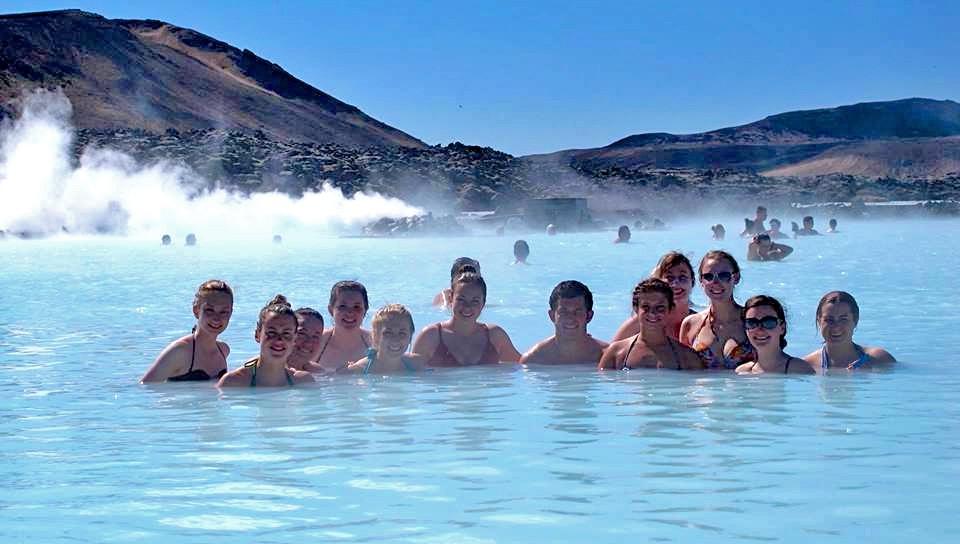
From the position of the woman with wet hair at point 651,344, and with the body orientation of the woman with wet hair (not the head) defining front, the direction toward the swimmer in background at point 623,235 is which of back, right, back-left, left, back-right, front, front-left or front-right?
back

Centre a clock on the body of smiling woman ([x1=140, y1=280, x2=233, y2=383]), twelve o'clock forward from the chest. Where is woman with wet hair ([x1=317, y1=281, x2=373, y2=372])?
The woman with wet hair is roughly at 10 o'clock from the smiling woman.

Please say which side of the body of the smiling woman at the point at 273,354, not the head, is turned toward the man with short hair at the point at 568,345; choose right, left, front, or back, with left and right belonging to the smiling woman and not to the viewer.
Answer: left

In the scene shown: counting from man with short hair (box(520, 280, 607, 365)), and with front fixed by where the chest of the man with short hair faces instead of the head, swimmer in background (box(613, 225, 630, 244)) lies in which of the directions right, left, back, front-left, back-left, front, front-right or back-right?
back

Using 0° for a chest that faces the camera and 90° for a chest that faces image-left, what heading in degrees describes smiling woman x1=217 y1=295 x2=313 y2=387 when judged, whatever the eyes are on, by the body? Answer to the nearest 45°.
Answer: approximately 0°

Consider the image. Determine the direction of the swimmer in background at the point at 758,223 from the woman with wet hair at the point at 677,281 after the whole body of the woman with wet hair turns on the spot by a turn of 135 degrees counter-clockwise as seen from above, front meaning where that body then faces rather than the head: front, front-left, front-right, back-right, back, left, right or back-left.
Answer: front-left

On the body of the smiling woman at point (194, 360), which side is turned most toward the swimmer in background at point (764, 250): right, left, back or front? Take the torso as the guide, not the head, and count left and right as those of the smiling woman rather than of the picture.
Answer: left

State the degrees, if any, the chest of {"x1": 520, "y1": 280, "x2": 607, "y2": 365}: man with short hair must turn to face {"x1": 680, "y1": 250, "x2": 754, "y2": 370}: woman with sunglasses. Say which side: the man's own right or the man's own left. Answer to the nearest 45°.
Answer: approximately 45° to the man's own left
